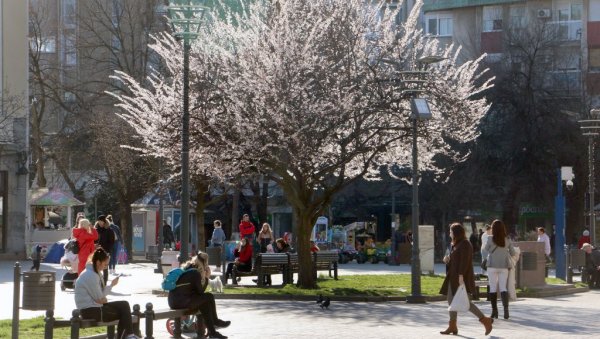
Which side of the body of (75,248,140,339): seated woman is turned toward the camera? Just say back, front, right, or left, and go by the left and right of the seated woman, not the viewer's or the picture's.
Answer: right

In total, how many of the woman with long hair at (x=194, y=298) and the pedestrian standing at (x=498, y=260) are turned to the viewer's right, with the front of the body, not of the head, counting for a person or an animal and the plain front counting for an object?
1

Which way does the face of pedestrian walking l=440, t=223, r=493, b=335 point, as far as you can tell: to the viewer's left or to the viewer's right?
to the viewer's left

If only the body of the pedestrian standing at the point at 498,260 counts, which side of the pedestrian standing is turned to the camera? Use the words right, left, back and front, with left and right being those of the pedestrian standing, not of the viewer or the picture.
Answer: back

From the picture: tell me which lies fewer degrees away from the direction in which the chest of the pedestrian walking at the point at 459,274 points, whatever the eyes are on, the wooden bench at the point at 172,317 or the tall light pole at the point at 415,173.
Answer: the wooden bench

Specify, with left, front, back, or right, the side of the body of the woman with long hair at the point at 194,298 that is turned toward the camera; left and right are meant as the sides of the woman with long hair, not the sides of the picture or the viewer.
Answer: right
